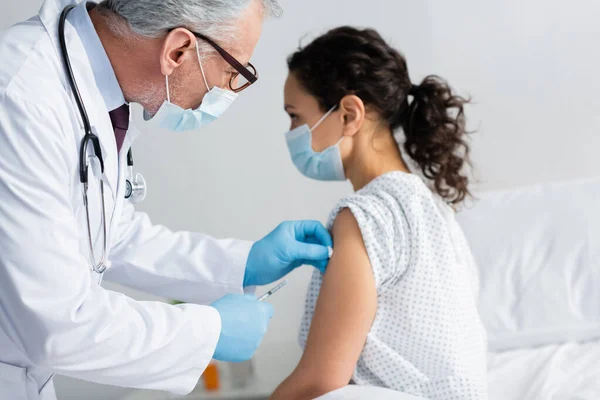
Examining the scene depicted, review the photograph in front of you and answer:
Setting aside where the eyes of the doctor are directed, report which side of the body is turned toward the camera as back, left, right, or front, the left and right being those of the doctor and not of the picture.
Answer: right

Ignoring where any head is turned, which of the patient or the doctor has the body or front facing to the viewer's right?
the doctor

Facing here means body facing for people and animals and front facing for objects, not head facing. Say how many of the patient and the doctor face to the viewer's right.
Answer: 1

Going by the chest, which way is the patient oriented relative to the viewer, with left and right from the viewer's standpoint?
facing away from the viewer and to the left of the viewer
